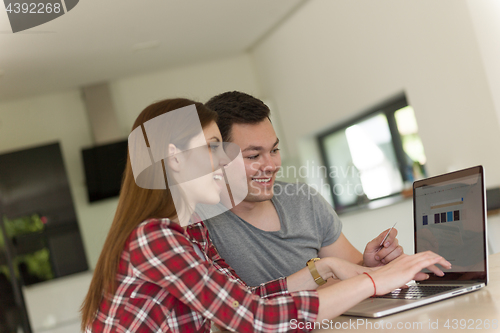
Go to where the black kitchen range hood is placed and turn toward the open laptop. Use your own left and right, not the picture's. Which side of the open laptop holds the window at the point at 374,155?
left

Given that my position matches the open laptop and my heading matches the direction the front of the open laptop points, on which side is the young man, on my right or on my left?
on my right

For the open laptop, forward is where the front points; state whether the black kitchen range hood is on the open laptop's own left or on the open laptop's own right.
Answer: on the open laptop's own right

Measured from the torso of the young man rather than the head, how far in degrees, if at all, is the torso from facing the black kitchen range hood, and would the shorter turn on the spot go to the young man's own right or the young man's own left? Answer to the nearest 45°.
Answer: approximately 180°

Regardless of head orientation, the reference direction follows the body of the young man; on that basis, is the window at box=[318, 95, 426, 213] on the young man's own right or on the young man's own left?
on the young man's own left

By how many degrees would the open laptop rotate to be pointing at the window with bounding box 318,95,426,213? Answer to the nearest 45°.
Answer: approximately 135° to its right

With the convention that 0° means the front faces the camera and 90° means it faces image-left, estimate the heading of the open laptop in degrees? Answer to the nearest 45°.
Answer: approximately 45°

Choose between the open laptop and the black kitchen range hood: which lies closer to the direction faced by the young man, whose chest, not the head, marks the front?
the open laptop

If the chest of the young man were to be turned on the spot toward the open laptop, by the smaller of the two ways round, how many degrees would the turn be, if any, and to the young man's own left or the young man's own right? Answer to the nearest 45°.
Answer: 0° — they already face it
